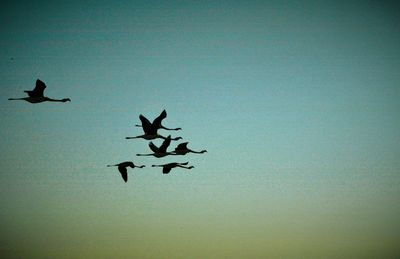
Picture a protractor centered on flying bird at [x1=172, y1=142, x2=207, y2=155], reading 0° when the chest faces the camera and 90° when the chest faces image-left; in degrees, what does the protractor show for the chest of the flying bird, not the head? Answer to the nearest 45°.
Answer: approximately 270°

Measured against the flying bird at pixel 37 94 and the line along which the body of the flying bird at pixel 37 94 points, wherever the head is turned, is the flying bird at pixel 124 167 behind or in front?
in front

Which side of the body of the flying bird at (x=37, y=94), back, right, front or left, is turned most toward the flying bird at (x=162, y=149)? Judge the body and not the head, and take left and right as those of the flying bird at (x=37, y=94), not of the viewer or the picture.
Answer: front

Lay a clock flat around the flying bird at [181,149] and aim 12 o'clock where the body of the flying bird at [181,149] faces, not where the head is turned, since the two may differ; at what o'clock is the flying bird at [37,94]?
the flying bird at [37,94] is roughly at 5 o'clock from the flying bird at [181,149].

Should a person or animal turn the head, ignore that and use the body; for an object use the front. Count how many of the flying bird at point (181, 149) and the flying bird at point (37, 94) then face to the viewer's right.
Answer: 2

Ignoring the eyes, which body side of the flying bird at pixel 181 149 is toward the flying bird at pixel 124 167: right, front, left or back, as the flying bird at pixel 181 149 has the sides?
back

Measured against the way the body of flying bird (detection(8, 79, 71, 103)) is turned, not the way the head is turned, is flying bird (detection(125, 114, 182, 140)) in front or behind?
in front

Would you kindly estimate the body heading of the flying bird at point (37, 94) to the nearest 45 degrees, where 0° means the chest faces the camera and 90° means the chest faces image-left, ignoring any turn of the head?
approximately 270°

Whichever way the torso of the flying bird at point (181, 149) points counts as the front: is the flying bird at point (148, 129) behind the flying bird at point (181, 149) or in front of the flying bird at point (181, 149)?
behind

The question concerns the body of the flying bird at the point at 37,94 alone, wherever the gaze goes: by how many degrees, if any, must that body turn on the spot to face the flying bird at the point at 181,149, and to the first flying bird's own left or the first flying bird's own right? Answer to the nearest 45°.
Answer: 0° — it already faces it
